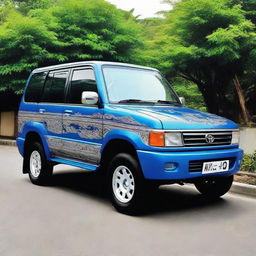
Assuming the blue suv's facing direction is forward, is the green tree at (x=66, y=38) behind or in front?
behind

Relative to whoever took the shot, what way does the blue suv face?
facing the viewer and to the right of the viewer

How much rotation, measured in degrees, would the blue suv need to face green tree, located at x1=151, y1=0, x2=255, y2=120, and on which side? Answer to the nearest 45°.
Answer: approximately 135° to its left
